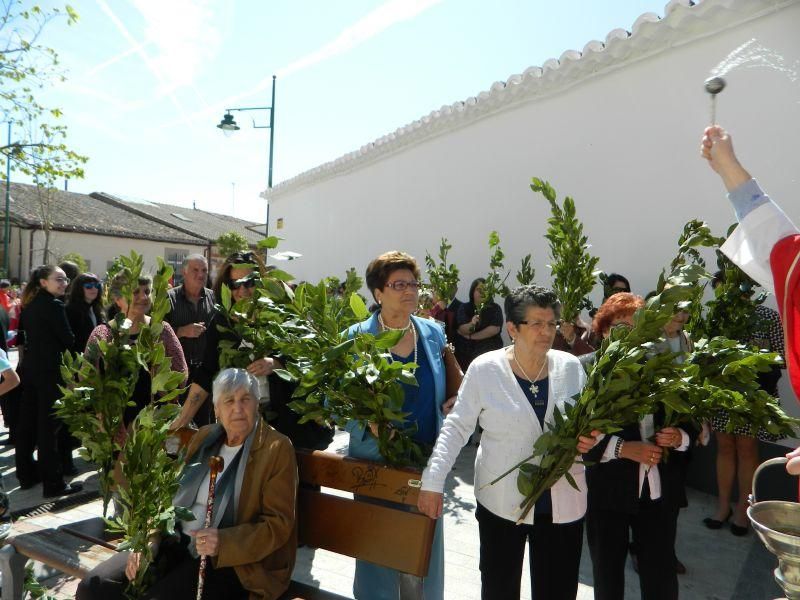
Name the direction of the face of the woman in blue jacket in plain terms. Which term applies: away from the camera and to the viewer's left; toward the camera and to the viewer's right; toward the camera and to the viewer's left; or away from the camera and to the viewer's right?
toward the camera and to the viewer's right

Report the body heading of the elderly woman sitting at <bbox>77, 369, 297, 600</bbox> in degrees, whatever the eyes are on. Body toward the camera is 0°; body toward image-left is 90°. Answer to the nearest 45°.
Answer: approximately 45°

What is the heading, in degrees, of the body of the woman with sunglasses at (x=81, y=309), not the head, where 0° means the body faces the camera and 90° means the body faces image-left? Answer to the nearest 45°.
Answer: approximately 315°

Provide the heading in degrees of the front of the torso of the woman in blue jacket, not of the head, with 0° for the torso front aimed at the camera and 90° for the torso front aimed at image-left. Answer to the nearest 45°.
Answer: approximately 315°

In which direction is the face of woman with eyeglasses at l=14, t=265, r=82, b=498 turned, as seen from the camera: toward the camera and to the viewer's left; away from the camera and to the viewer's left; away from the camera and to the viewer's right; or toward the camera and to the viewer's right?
toward the camera and to the viewer's right

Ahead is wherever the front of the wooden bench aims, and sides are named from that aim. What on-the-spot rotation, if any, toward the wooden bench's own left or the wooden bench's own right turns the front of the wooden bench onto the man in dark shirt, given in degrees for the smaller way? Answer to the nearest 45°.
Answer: approximately 135° to the wooden bench's own right

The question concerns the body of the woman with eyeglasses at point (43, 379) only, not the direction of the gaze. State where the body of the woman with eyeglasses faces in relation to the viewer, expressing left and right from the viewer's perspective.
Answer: facing to the right of the viewer
